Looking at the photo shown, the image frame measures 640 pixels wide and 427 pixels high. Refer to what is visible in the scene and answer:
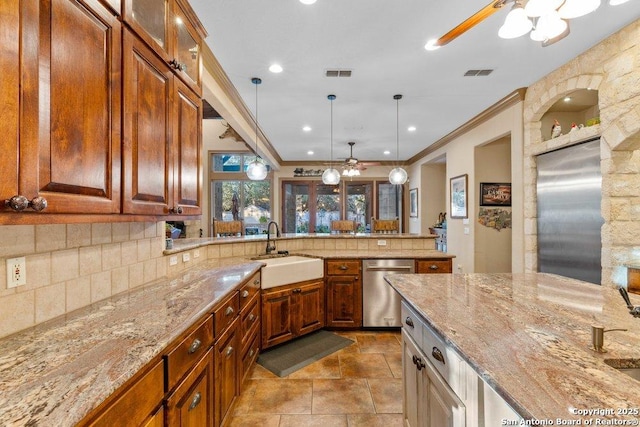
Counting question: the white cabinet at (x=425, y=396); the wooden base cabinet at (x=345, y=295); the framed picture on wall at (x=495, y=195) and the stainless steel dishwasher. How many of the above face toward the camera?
3

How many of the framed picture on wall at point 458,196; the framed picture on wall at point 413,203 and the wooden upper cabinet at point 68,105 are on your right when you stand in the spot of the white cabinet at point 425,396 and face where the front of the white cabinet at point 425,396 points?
2

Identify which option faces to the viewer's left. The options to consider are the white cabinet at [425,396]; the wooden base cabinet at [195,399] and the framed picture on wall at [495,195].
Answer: the white cabinet

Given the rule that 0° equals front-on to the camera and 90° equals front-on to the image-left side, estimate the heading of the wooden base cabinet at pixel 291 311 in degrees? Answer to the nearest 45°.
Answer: approximately 315°

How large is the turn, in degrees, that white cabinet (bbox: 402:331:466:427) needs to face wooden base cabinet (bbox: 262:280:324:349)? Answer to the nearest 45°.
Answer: approximately 45° to its right

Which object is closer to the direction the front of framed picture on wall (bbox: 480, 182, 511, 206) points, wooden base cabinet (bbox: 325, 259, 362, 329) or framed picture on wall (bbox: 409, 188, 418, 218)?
the wooden base cabinet

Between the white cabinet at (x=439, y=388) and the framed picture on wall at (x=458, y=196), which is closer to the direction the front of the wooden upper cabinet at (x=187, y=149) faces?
the white cabinet

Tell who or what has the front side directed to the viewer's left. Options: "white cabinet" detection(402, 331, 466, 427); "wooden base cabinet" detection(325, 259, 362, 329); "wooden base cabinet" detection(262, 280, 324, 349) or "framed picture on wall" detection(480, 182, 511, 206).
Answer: the white cabinet
